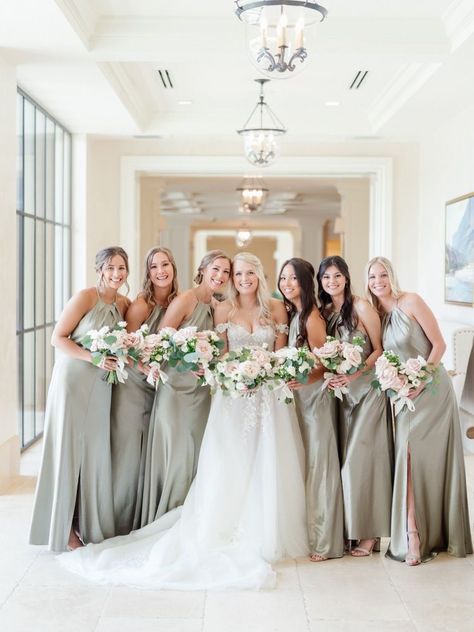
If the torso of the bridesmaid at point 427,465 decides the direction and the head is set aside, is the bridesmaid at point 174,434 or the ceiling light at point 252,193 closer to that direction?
the bridesmaid

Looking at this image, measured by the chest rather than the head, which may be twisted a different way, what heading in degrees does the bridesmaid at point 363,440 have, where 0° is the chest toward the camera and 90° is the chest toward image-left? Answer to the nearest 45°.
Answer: approximately 45°

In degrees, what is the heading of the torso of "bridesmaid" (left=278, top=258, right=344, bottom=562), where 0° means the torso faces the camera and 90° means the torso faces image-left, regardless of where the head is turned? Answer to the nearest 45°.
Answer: approximately 45°

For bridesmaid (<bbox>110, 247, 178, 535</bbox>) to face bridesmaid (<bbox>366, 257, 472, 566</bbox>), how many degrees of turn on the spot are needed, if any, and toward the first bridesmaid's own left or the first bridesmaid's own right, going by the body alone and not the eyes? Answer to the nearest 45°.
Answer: approximately 45° to the first bridesmaid's own left

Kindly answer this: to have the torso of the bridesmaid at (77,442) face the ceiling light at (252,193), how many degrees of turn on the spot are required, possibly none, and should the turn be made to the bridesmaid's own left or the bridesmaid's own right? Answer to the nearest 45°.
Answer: approximately 135° to the bridesmaid's own left

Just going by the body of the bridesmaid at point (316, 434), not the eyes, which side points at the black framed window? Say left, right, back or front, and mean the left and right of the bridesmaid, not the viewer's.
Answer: right
